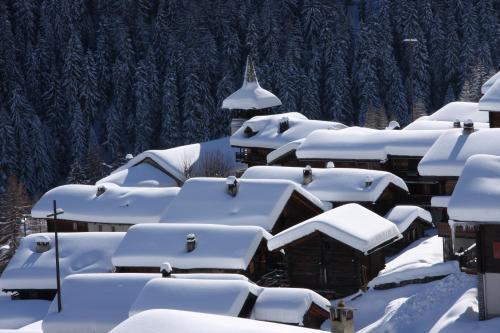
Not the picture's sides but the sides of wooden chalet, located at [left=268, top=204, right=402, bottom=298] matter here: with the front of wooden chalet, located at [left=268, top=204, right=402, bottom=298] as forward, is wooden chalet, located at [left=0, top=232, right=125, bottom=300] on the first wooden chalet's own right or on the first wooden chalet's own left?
on the first wooden chalet's own right

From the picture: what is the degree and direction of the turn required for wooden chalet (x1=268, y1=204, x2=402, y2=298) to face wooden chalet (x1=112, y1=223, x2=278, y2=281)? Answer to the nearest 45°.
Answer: approximately 45° to its right

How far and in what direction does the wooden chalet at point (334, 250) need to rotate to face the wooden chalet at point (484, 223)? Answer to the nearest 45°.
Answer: approximately 90° to its left

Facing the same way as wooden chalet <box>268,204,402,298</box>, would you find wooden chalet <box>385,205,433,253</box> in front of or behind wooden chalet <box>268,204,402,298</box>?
behind

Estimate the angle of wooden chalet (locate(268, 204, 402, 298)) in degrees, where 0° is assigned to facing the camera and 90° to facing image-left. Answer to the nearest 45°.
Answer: approximately 45°
